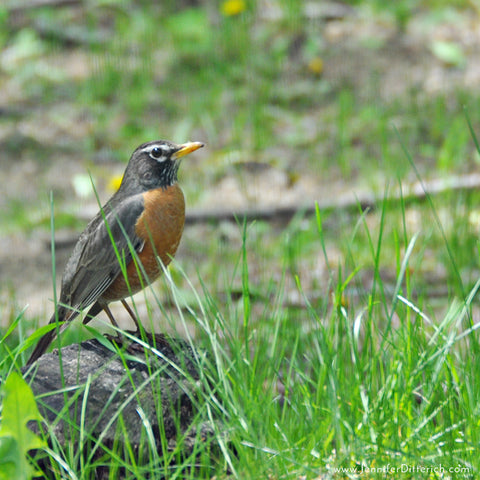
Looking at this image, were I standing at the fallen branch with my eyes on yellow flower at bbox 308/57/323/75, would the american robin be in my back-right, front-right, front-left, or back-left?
back-left

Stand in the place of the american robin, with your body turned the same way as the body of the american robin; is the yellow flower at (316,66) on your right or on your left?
on your left

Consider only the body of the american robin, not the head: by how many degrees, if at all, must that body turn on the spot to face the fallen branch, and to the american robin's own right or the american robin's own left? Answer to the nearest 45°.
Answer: approximately 45° to the american robin's own left

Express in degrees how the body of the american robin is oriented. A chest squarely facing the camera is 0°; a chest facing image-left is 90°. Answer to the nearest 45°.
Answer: approximately 270°

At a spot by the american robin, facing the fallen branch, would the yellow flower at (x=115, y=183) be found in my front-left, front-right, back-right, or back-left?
front-left

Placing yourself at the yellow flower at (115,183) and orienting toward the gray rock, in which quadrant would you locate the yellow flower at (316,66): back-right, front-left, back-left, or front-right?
back-left

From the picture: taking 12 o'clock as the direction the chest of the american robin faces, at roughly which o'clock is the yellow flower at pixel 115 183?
The yellow flower is roughly at 9 o'clock from the american robin.
